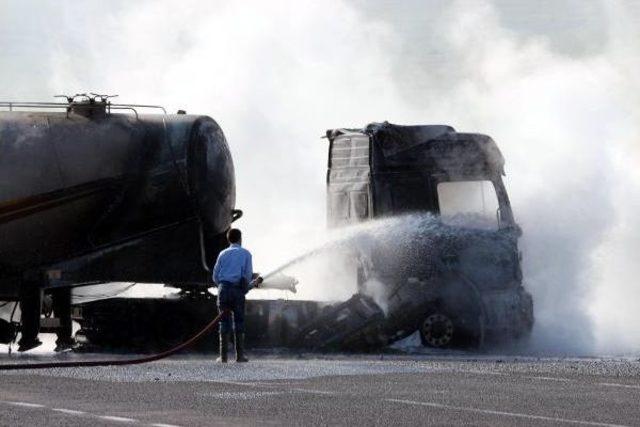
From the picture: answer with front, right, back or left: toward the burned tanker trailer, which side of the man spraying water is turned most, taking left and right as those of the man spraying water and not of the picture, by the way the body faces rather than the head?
left

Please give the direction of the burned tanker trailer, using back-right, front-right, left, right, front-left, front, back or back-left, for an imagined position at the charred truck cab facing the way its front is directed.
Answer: back

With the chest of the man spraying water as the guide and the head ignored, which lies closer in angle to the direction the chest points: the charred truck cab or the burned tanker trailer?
the charred truck cab

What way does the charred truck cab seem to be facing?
to the viewer's right

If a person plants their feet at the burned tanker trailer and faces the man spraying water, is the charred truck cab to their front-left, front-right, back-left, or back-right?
front-left

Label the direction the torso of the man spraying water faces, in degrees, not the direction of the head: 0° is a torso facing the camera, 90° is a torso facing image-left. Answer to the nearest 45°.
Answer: approximately 225°

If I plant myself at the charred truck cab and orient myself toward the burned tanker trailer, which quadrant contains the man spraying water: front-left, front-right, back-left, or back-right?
front-left

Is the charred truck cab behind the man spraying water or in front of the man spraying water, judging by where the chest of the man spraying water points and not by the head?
in front

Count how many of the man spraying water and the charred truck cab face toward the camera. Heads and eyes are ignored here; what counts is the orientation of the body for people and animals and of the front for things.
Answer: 0

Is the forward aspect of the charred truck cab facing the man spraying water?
no
